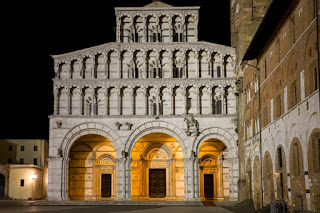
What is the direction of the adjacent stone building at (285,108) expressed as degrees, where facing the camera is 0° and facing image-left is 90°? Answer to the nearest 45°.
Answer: approximately 90°

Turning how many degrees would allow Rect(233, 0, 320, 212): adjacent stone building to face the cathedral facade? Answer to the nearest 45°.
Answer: approximately 45° to its right

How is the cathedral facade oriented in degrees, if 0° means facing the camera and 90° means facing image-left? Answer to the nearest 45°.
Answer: approximately 0°

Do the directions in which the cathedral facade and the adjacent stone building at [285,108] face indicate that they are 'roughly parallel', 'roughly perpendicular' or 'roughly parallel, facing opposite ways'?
roughly perpendicular

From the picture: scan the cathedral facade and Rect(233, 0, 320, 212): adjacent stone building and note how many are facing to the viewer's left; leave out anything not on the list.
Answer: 1
